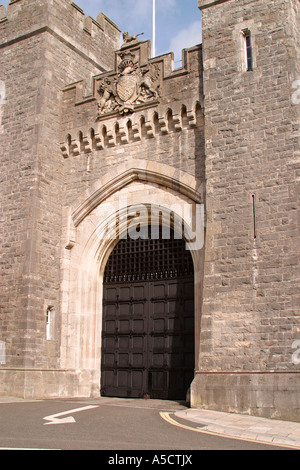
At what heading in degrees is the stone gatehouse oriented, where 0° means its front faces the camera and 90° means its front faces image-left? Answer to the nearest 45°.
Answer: approximately 45°
